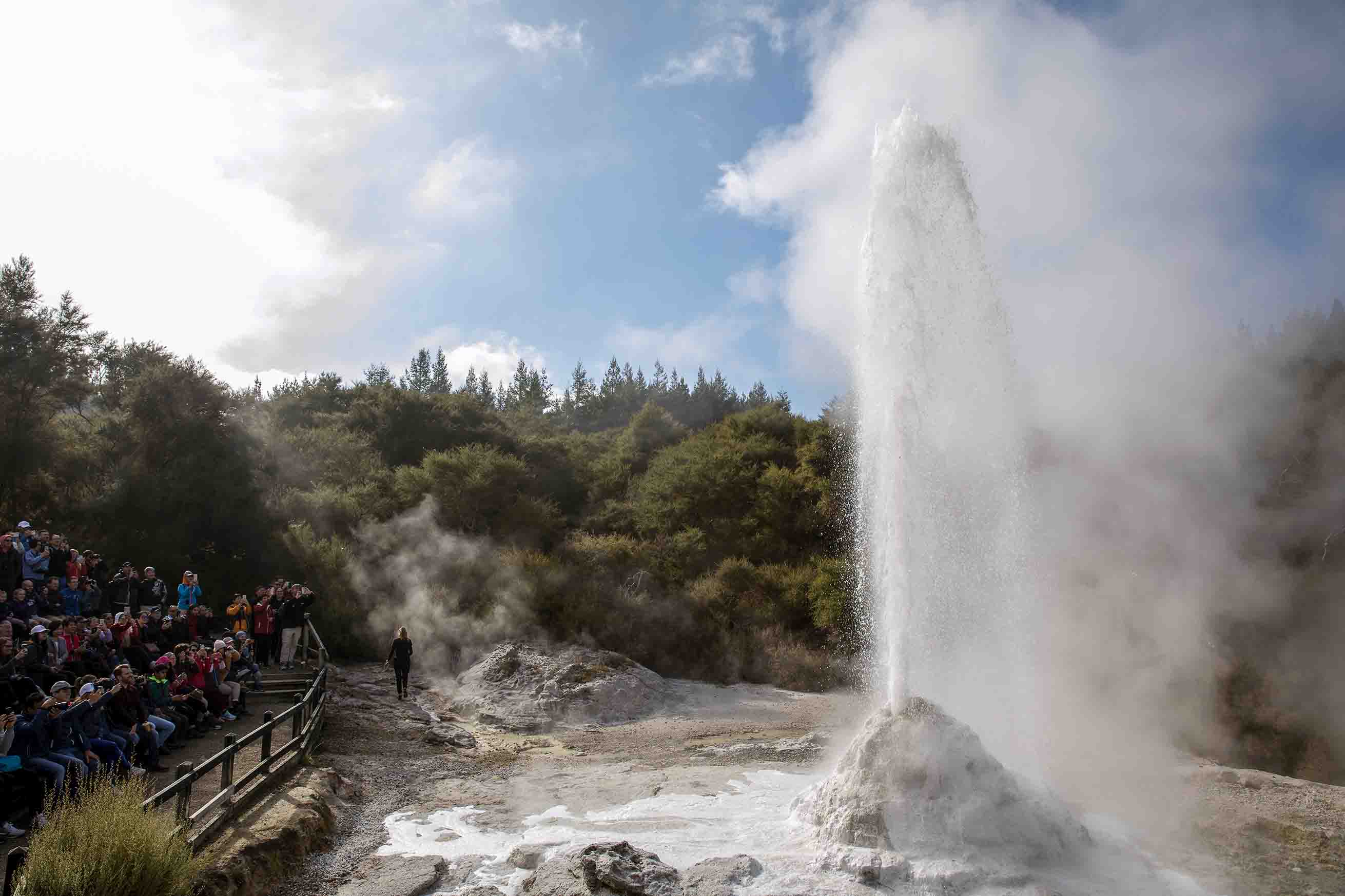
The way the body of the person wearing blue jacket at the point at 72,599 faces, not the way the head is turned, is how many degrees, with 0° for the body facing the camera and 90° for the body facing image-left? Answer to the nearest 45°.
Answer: approximately 315°

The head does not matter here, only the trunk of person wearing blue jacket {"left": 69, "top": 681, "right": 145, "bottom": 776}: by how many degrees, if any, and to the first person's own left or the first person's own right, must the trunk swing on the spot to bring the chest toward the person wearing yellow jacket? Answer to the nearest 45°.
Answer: approximately 90° to the first person's own left

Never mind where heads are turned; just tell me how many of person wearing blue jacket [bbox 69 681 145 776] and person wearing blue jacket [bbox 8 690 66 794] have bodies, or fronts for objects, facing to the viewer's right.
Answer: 2

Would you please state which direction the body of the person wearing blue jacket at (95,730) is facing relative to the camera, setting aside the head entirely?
to the viewer's right

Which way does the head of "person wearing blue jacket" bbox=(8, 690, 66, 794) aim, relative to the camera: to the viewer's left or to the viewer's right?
to the viewer's right

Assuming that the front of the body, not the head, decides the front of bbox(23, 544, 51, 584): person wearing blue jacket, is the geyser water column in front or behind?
in front

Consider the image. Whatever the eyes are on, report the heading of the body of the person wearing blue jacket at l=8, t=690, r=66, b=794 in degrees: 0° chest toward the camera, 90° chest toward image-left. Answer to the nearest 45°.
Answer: approximately 270°

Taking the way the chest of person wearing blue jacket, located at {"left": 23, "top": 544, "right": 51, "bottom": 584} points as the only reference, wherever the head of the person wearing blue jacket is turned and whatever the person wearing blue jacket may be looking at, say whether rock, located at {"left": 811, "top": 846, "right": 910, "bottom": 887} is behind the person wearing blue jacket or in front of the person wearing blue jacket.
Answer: in front

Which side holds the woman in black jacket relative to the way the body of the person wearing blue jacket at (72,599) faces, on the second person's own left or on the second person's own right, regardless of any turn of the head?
on the second person's own left

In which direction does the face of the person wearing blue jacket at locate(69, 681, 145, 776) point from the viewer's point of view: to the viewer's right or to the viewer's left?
to the viewer's right
